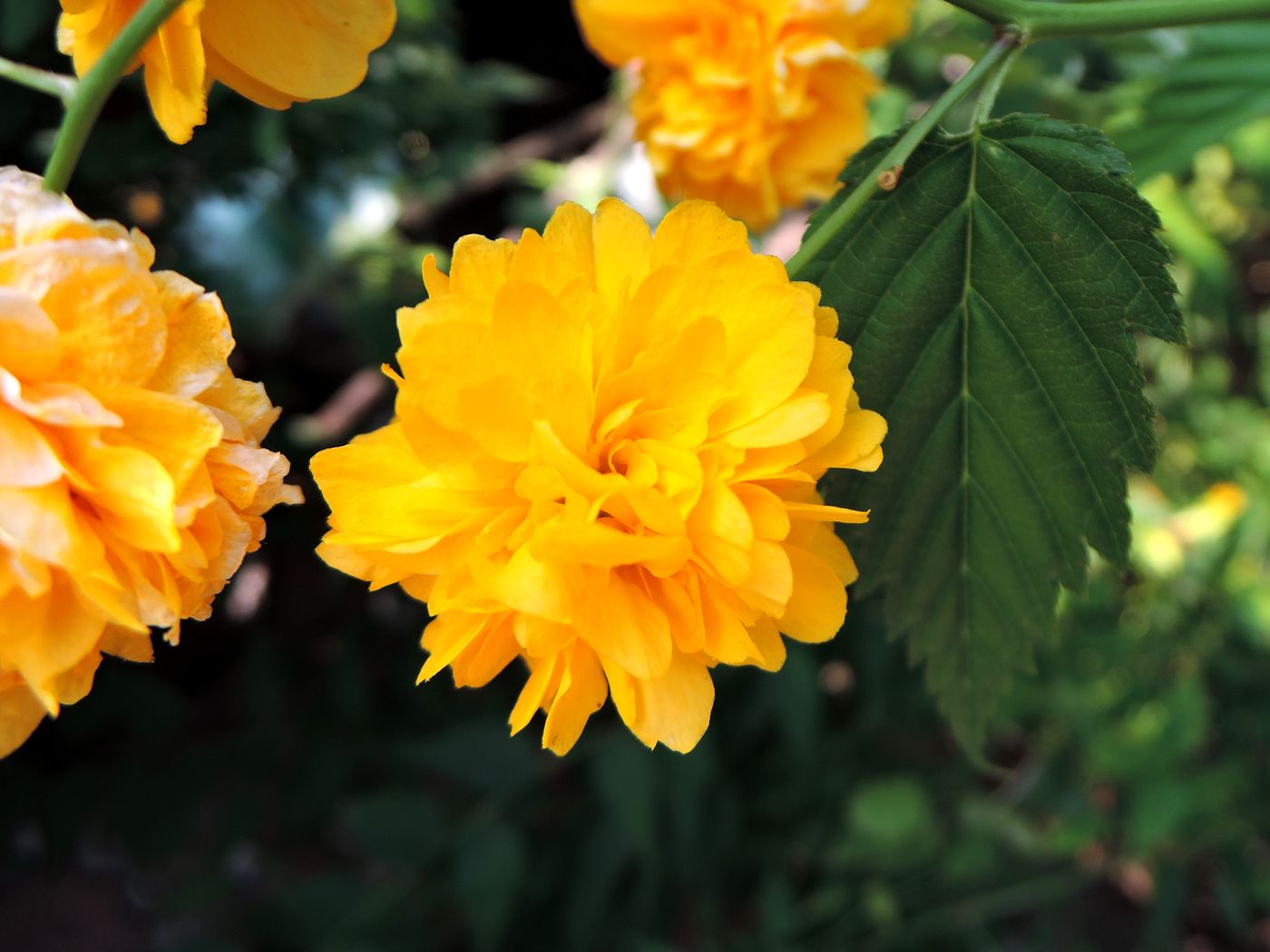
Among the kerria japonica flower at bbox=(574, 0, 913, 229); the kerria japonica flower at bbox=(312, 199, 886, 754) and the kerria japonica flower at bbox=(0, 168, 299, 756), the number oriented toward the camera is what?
3

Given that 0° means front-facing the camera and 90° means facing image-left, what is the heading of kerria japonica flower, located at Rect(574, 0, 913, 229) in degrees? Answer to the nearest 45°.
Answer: approximately 0°

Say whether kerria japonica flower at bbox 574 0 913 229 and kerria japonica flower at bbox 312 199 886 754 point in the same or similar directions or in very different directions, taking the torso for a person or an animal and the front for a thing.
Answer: same or similar directions

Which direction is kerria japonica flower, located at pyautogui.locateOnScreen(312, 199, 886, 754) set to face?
toward the camera
